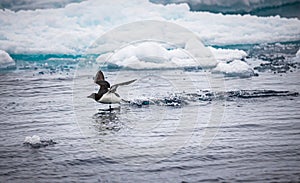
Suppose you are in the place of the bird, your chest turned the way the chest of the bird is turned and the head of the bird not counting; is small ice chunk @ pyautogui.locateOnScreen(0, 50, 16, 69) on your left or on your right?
on your right

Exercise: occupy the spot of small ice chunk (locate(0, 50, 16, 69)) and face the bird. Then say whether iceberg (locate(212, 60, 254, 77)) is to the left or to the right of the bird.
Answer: left

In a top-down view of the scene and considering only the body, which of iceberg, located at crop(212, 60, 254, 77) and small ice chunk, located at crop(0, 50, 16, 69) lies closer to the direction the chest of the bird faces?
the small ice chunk

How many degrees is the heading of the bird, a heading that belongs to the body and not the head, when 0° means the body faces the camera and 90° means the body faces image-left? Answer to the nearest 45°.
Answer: approximately 90°

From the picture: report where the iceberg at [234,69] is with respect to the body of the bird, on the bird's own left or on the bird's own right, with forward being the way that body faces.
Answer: on the bird's own right
